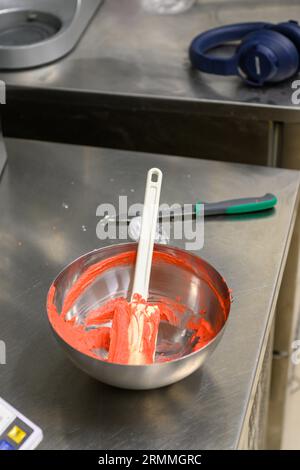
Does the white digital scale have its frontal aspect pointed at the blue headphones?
no

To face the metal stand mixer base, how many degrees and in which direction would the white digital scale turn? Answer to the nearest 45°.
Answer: approximately 135° to its left

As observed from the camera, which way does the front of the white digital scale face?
facing the viewer and to the right of the viewer
